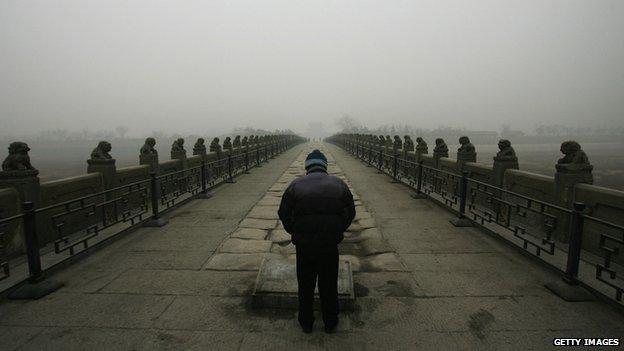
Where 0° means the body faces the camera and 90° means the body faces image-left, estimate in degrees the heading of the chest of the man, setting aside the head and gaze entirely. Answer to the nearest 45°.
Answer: approximately 180°

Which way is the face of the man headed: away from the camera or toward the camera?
away from the camera

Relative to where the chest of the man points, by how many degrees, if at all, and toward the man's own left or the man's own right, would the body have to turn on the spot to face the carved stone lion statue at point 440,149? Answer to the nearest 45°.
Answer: approximately 45° to the man's own right
